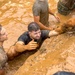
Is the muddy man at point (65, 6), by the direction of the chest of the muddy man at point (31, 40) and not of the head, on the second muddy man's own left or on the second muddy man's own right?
on the second muddy man's own left
